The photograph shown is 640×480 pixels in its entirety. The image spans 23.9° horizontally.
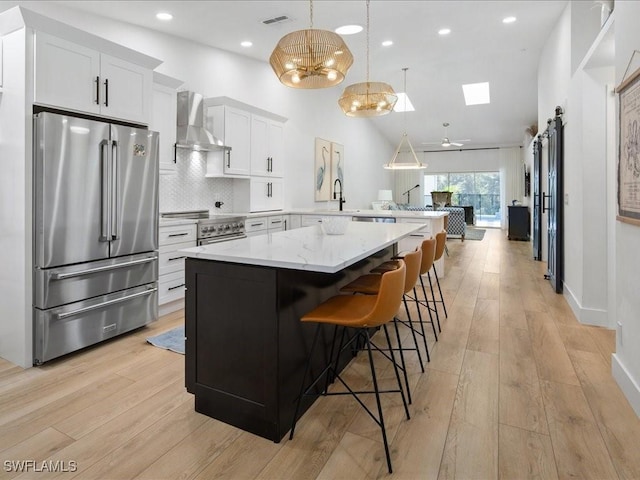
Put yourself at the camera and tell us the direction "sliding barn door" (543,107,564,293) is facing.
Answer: facing to the left of the viewer

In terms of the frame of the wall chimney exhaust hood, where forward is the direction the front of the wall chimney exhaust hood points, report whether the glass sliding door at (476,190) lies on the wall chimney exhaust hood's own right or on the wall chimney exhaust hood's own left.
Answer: on the wall chimney exhaust hood's own left

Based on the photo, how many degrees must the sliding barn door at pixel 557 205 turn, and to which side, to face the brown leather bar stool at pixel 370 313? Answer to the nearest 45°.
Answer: approximately 90° to its left

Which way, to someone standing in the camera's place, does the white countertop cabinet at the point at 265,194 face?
facing the viewer and to the right of the viewer

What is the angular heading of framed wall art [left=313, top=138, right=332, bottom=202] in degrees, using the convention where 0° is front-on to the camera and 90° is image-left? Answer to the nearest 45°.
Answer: approximately 315°

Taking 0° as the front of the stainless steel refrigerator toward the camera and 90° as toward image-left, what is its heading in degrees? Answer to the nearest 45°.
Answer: approximately 315°
